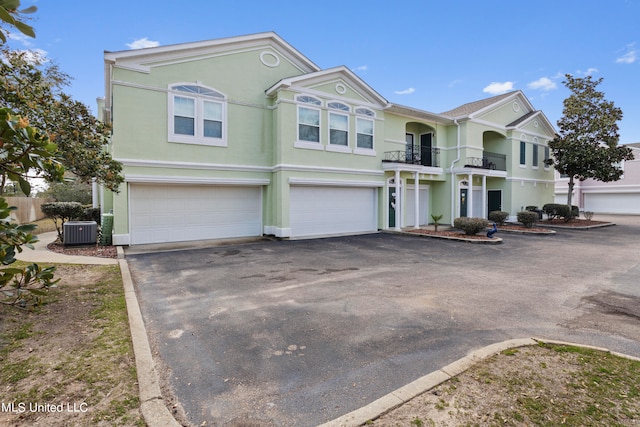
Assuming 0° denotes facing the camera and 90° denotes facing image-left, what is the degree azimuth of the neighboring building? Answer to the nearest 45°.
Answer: approximately 0°

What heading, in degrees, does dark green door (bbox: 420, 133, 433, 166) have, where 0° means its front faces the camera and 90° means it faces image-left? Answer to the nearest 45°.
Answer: approximately 45°

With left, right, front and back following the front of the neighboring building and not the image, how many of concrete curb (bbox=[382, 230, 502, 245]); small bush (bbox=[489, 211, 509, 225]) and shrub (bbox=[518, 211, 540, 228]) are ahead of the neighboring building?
3

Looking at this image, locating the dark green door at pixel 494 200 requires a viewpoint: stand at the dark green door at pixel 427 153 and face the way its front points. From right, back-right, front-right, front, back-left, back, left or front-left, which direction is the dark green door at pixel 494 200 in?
back
